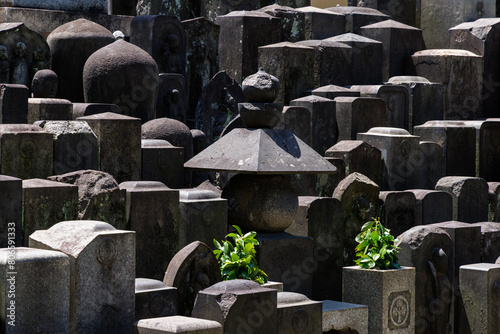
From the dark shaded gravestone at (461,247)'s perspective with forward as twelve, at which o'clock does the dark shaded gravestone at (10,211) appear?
the dark shaded gravestone at (10,211) is roughly at 3 o'clock from the dark shaded gravestone at (461,247).

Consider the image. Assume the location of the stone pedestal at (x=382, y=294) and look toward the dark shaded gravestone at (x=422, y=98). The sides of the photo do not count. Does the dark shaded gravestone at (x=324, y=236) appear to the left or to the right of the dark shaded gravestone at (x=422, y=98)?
left

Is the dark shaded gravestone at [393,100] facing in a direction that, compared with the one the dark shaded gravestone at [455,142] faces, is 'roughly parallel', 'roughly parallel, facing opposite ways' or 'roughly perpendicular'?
roughly parallel

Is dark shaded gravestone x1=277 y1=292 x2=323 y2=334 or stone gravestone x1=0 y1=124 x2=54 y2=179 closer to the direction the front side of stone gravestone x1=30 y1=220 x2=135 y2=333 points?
the dark shaded gravestone

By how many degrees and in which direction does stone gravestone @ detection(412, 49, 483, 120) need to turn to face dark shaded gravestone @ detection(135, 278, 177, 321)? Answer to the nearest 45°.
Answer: approximately 45° to its right

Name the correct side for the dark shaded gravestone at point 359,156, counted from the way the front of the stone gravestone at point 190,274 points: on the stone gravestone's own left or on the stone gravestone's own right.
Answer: on the stone gravestone's own left

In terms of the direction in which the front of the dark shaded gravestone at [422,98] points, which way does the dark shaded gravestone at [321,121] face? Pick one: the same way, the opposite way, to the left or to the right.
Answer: the same way

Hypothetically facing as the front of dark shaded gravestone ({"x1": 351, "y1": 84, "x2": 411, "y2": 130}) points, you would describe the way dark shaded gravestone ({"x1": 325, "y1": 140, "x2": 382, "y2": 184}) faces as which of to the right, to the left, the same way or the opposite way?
the same way

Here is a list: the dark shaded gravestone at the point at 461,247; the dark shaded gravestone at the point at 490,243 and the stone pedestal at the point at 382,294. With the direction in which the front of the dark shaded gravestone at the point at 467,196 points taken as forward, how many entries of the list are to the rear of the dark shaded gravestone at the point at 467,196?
0

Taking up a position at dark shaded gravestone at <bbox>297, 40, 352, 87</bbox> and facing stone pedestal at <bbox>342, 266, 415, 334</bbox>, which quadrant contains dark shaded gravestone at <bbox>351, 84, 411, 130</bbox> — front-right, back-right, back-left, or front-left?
front-left

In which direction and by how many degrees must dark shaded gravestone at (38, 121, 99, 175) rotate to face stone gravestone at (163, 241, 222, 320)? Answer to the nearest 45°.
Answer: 0° — it already faces it

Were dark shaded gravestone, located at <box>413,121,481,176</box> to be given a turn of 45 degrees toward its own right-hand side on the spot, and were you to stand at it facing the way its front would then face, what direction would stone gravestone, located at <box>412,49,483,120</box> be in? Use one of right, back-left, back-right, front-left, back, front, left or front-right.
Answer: back

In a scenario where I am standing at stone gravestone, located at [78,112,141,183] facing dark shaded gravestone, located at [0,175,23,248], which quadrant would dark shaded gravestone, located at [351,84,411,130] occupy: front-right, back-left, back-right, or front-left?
back-left

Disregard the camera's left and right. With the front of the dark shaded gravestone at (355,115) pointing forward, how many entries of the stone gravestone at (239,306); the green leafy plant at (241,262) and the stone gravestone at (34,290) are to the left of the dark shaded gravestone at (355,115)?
0

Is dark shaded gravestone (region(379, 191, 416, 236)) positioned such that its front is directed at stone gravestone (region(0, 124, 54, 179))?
no

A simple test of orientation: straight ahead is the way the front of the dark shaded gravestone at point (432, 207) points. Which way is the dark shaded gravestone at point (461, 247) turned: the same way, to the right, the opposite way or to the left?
the same way

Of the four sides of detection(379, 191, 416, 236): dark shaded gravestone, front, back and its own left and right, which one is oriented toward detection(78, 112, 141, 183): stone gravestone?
right
